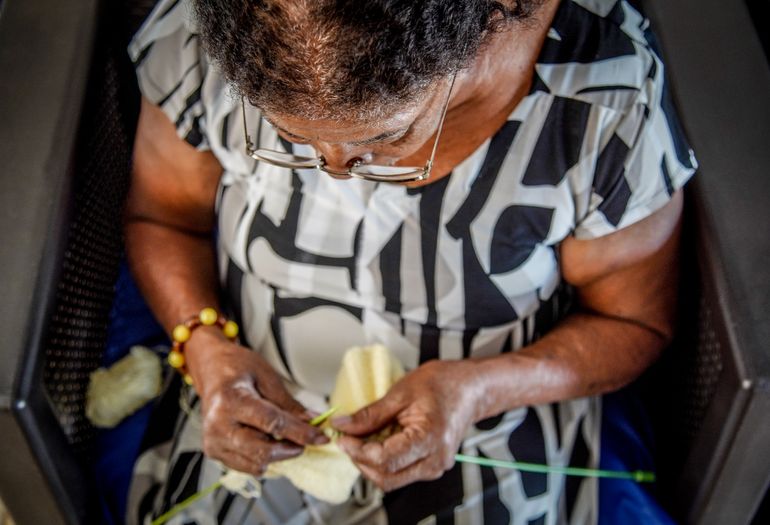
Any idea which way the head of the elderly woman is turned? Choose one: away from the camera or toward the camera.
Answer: toward the camera

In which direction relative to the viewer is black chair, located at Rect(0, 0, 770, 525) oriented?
toward the camera

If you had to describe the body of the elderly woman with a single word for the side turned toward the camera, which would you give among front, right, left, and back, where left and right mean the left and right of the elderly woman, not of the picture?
front
